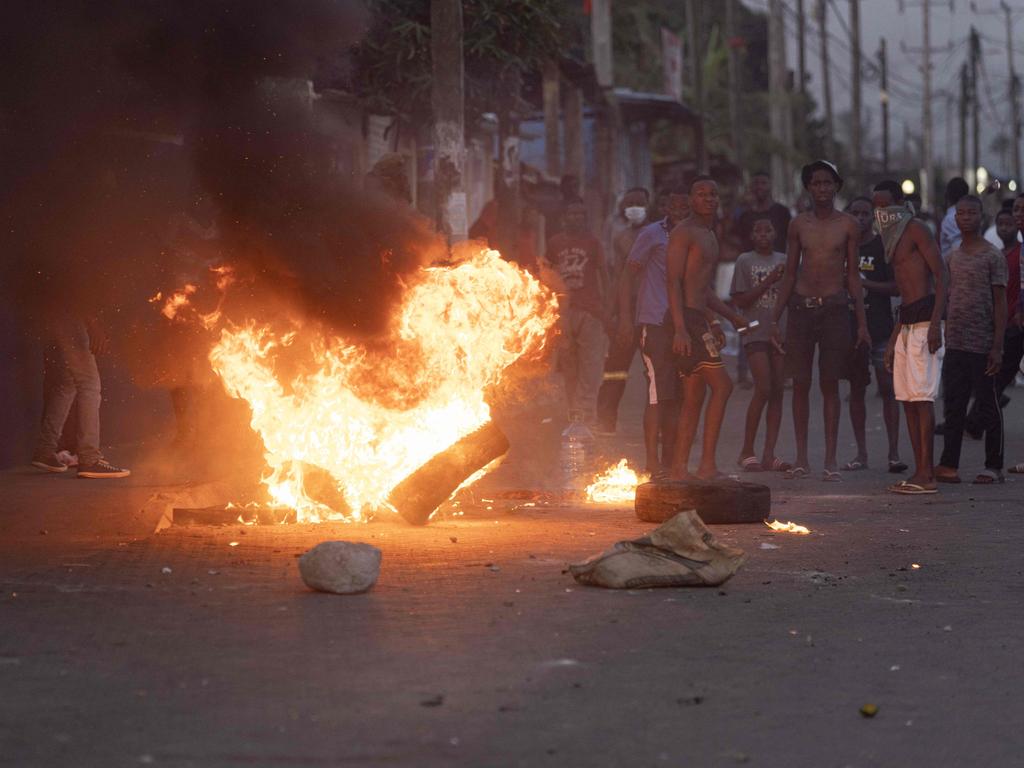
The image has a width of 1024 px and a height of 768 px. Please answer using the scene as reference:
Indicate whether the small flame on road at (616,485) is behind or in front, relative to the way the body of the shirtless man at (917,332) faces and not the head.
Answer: in front

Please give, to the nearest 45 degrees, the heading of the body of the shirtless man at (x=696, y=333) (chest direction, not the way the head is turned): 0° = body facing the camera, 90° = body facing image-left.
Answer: approximately 315°

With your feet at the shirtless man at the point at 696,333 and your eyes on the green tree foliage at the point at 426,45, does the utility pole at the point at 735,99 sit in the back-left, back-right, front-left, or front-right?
front-right

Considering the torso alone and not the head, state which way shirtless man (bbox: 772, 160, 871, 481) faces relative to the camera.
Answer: toward the camera

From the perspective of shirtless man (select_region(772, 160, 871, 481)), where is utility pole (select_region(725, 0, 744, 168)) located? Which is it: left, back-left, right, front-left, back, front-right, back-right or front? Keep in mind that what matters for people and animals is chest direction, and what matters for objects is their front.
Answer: back

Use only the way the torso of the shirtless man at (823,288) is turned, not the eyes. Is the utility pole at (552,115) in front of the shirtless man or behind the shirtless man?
behind

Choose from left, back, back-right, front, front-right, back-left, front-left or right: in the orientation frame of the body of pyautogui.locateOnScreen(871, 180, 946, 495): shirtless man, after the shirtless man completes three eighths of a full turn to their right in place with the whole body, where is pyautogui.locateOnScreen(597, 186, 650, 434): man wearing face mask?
front-left

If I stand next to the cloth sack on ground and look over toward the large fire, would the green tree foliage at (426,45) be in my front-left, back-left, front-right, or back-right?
front-right

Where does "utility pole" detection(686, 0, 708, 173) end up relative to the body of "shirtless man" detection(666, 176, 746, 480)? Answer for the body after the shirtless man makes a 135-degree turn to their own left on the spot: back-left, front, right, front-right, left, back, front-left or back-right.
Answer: front

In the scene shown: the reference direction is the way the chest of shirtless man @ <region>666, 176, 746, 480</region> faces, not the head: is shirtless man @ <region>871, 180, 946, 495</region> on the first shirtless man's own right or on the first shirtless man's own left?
on the first shirtless man's own left

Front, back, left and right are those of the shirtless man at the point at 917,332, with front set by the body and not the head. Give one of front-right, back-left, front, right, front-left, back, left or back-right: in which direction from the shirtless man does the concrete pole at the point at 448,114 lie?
right

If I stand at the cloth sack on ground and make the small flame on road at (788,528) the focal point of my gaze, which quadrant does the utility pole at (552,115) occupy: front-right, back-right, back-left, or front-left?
front-left

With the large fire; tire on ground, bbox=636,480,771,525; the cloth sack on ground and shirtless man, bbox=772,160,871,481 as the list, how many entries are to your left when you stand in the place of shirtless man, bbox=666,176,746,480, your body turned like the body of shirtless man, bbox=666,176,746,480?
1

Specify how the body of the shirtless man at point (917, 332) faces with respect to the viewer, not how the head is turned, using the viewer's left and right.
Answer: facing the viewer and to the left of the viewer

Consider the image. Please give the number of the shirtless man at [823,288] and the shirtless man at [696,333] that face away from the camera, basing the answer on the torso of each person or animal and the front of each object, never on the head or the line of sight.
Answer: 0
